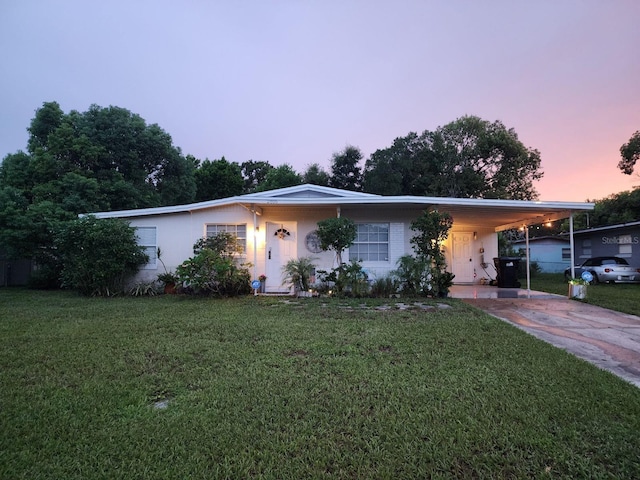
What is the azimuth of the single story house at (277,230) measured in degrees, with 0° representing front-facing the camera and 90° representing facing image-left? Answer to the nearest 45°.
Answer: approximately 0°

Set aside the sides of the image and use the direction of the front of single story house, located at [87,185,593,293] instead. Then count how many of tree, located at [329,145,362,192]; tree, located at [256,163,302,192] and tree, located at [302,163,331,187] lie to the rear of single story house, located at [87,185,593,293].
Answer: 3

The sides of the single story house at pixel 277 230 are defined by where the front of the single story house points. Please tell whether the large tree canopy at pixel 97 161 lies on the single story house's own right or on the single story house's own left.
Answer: on the single story house's own right

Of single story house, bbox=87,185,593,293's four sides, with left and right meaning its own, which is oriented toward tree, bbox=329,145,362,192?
back

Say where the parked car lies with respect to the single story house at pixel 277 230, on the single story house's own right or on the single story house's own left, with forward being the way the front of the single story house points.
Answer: on the single story house's own left

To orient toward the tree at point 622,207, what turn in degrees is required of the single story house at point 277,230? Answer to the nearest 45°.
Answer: approximately 135° to its left

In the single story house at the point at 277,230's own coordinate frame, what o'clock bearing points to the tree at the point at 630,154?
The tree is roughly at 8 o'clock from the single story house.

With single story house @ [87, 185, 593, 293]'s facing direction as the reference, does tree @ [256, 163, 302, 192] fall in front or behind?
behind

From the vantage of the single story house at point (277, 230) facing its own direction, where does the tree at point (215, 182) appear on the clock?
The tree is roughly at 5 o'clock from the single story house.

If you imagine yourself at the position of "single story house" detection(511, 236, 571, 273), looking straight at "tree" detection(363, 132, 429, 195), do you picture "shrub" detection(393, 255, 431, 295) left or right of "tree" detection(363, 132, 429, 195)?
left

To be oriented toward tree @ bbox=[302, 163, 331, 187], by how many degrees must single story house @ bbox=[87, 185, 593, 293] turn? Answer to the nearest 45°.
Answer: approximately 180°

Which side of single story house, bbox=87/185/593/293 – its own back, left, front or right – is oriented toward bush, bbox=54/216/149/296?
right
